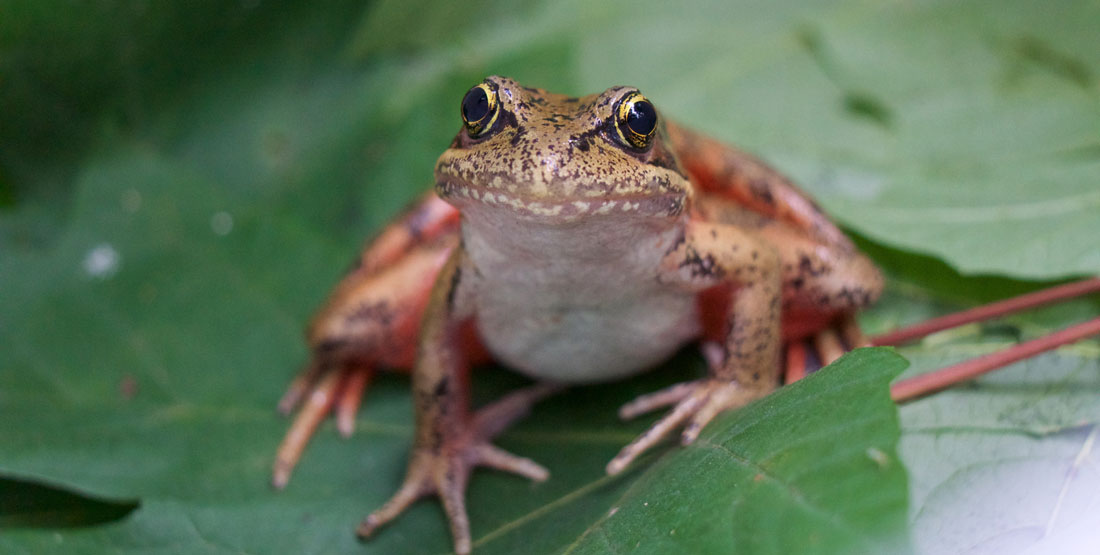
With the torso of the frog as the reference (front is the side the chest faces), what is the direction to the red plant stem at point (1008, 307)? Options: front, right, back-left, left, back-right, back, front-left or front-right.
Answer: left

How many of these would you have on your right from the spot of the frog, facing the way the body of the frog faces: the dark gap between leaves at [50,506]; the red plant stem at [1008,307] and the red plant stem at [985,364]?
1

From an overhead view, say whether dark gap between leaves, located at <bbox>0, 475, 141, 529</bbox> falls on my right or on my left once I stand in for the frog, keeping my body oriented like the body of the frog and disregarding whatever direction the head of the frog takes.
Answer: on my right

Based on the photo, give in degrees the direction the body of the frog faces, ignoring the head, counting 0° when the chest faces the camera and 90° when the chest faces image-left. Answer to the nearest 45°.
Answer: approximately 0°

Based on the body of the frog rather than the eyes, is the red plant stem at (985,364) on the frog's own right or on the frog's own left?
on the frog's own left
